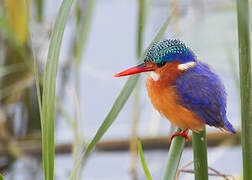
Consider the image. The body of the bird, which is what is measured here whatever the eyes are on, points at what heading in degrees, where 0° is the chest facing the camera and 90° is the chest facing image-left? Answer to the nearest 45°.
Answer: approximately 90°
